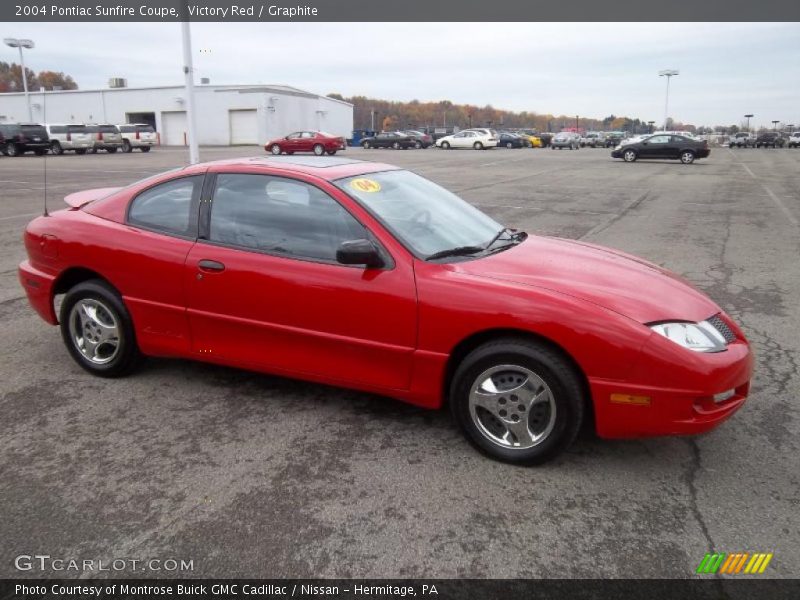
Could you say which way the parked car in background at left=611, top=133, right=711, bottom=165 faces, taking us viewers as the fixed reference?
facing to the left of the viewer

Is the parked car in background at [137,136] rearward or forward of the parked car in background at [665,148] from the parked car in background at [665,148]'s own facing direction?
forward

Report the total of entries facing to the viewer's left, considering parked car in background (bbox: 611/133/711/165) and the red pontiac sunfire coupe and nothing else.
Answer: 1

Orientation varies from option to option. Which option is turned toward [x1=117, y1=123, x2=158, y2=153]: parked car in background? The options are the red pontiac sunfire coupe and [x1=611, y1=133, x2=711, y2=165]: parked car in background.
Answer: [x1=611, y1=133, x2=711, y2=165]: parked car in background

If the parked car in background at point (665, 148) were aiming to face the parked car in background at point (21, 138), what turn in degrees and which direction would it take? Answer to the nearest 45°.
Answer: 0° — it already faces it
